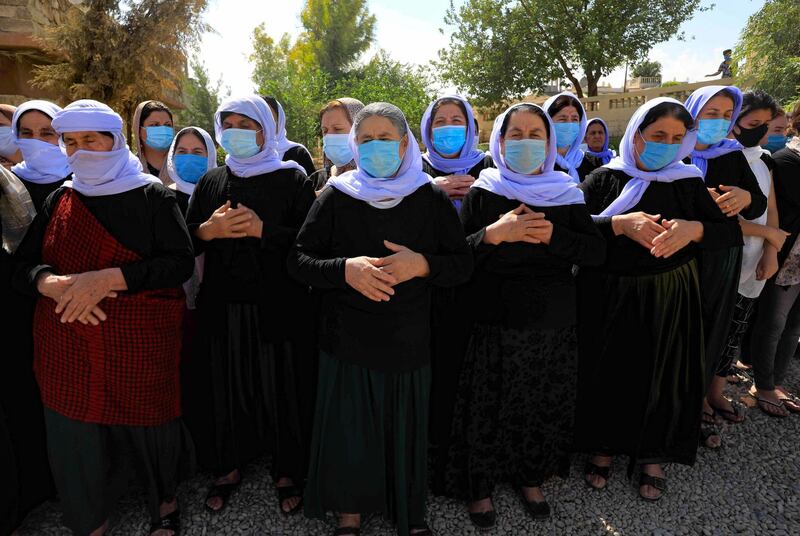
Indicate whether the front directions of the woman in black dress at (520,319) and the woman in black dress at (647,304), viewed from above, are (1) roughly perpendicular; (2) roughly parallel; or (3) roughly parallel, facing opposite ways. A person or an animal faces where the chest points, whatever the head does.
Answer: roughly parallel

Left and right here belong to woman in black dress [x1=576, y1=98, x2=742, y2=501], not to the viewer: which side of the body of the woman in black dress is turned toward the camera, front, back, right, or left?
front

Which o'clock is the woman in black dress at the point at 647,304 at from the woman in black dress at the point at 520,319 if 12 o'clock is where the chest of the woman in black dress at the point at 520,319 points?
the woman in black dress at the point at 647,304 is roughly at 8 o'clock from the woman in black dress at the point at 520,319.

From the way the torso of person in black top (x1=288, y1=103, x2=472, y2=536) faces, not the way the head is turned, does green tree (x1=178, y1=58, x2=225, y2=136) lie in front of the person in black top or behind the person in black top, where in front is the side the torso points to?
behind

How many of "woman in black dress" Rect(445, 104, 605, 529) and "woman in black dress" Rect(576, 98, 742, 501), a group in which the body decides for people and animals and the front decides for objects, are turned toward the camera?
2

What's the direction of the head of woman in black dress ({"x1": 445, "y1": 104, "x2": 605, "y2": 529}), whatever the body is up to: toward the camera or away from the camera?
toward the camera

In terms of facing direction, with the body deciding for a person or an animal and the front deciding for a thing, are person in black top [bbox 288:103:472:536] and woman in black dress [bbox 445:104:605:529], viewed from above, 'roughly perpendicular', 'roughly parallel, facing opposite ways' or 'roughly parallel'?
roughly parallel

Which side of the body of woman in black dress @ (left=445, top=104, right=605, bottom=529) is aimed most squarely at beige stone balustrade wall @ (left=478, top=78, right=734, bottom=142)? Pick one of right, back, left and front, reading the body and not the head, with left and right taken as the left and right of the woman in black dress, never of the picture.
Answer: back

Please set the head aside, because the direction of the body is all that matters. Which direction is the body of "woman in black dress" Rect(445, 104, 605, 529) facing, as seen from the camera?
toward the camera

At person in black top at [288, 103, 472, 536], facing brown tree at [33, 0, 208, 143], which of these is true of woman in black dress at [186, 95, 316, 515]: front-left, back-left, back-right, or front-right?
front-left

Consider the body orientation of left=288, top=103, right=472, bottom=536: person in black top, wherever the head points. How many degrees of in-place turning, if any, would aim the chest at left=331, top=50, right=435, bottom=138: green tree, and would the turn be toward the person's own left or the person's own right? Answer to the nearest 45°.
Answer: approximately 180°

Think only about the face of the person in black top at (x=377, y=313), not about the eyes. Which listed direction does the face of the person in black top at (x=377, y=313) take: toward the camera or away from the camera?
toward the camera

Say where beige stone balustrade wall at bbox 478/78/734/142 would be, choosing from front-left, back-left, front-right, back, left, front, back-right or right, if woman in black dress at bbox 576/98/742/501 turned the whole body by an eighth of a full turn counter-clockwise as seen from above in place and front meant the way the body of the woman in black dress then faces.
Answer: back-left
